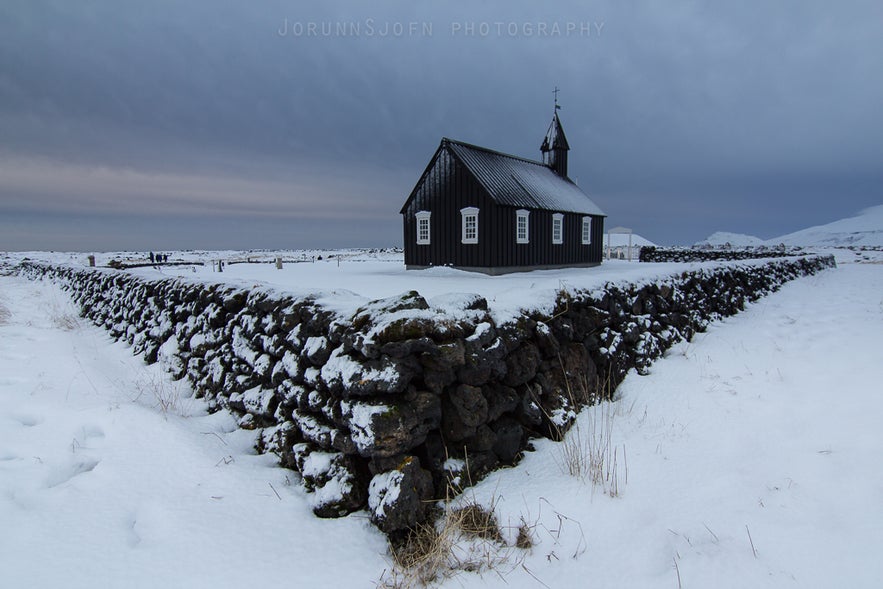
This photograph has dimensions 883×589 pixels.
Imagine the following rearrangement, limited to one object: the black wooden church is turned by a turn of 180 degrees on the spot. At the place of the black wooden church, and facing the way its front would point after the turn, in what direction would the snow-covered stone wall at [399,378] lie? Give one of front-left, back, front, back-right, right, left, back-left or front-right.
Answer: front-left

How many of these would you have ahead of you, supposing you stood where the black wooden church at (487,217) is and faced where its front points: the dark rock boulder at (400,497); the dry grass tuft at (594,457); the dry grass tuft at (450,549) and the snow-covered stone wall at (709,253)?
1

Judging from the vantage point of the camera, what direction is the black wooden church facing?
facing away from the viewer and to the right of the viewer

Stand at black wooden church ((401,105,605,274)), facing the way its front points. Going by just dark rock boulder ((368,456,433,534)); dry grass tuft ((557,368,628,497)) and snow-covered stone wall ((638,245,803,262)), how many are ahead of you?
1

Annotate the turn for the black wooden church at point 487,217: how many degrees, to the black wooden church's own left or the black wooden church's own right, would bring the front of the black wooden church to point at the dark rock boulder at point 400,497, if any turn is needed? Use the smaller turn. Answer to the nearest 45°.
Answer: approximately 135° to the black wooden church's own right

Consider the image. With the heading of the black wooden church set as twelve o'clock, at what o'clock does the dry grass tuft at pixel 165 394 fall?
The dry grass tuft is roughly at 5 o'clock from the black wooden church.

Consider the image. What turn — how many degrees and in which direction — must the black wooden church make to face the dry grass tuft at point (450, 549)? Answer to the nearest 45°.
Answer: approximately 135° to its right

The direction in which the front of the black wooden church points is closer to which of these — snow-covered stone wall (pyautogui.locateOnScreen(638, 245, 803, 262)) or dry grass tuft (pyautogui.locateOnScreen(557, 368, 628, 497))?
the snow-covered stone wall

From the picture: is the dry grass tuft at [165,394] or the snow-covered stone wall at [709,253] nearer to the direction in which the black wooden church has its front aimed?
the snow-covered stone wall

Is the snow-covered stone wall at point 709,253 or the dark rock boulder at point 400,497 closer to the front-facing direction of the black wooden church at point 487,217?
the snow-covered stone wall

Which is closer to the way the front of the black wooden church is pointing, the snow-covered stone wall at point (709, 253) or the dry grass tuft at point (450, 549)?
the snow-covered stone wall

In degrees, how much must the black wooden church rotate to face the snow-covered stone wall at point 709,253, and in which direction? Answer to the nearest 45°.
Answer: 0° — it already faces it
